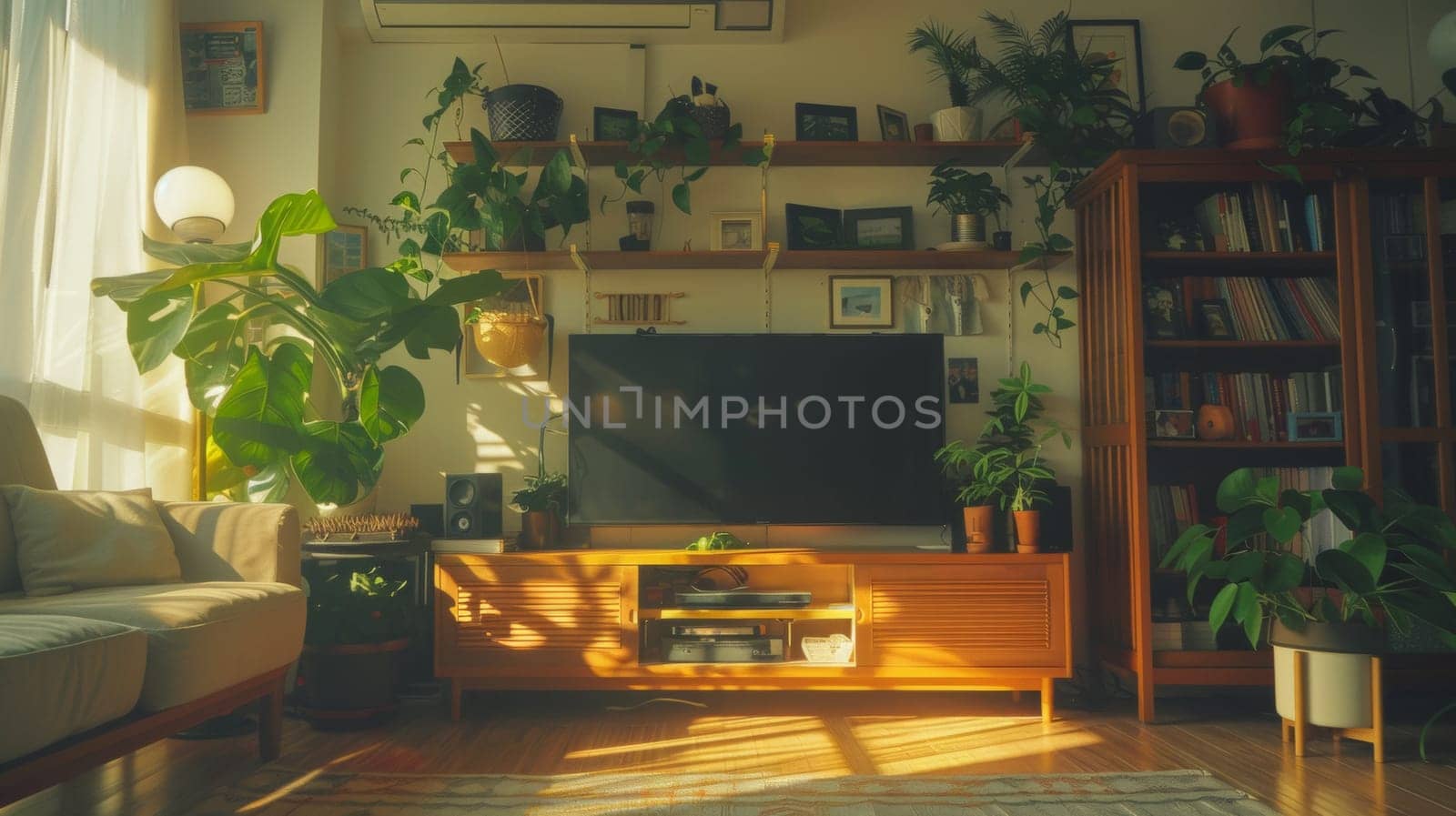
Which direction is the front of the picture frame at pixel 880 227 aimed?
toward the camera

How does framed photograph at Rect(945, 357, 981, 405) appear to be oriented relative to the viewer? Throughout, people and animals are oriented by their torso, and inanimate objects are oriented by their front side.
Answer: toward the camera

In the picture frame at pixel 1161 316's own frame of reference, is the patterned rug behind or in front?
in front

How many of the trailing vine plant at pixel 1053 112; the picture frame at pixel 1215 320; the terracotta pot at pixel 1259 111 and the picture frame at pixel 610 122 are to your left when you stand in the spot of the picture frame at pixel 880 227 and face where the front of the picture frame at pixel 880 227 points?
3

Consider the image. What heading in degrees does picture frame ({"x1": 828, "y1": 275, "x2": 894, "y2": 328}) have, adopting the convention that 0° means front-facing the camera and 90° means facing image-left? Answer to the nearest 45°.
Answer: approximately 0°

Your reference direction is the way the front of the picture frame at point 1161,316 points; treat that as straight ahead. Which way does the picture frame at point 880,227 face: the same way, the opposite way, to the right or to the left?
the same way

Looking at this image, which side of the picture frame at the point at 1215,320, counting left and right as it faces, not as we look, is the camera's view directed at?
front

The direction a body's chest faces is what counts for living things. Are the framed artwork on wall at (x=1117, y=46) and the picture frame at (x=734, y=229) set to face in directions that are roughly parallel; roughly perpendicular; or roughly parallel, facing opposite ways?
roughly parallel

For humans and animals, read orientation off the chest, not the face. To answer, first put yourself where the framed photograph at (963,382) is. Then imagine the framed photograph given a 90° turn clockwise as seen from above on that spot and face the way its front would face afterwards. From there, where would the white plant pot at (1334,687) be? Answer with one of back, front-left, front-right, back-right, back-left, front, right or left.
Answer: back-left

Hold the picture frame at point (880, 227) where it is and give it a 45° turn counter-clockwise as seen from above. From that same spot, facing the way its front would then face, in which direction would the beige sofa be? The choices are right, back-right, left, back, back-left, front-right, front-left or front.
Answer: right

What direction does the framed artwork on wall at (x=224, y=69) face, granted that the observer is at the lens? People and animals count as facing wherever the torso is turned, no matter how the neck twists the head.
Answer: facing the viewer

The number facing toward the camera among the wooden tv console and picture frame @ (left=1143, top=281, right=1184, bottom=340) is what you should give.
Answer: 2

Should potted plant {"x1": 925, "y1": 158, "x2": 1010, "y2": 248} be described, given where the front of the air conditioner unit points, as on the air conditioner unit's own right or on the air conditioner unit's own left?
on the air conditioner unit's own left
